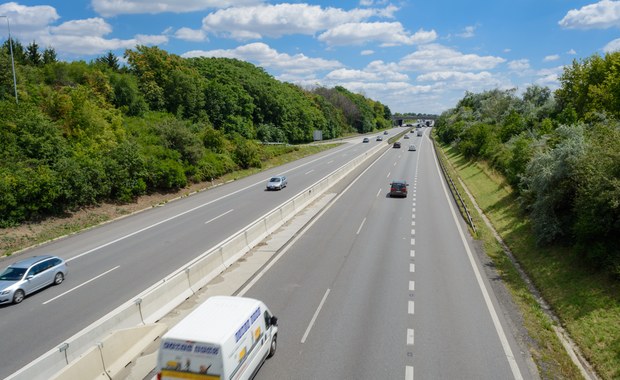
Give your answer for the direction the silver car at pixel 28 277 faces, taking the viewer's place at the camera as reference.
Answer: facing the viewer and to the left of the viewer

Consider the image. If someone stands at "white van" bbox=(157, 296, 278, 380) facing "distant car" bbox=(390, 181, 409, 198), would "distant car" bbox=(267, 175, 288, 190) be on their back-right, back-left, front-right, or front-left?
front-left

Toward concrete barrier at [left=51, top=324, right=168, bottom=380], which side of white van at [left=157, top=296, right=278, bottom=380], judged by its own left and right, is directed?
left

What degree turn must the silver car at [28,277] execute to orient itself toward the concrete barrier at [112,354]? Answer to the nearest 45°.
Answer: approximately 45° to its left

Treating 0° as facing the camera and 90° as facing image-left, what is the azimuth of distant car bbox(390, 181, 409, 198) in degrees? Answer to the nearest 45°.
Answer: approximately 180°

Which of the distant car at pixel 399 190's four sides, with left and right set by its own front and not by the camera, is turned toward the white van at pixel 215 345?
back

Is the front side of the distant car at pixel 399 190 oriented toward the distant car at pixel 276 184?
no

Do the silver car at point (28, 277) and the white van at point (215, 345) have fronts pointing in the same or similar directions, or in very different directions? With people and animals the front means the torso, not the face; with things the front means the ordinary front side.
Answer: very different directions

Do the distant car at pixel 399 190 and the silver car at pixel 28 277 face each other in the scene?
no

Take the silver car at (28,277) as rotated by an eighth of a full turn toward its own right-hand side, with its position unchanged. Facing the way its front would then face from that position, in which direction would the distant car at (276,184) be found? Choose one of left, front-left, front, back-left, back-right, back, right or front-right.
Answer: back-right

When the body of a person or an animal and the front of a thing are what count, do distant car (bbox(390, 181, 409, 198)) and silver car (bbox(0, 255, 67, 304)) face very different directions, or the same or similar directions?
very different directions

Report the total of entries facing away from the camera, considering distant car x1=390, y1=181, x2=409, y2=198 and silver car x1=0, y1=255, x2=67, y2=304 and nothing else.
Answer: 1

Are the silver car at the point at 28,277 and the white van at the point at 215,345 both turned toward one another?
no

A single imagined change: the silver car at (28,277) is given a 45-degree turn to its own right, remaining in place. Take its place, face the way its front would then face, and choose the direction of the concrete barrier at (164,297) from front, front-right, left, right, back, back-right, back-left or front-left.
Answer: back-left

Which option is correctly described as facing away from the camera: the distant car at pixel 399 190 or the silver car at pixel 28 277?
the distant car

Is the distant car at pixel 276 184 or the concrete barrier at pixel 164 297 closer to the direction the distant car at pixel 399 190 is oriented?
the distant car

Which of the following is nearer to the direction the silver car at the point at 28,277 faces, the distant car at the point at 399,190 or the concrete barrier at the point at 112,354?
the concrete barrier

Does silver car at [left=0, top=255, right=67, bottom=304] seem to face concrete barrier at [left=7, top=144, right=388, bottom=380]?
no

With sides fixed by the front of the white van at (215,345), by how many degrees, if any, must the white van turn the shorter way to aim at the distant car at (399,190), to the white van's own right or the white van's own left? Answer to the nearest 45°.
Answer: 0° — it already faces it

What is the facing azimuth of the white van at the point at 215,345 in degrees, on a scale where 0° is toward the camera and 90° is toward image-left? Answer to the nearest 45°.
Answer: approximately 225°
